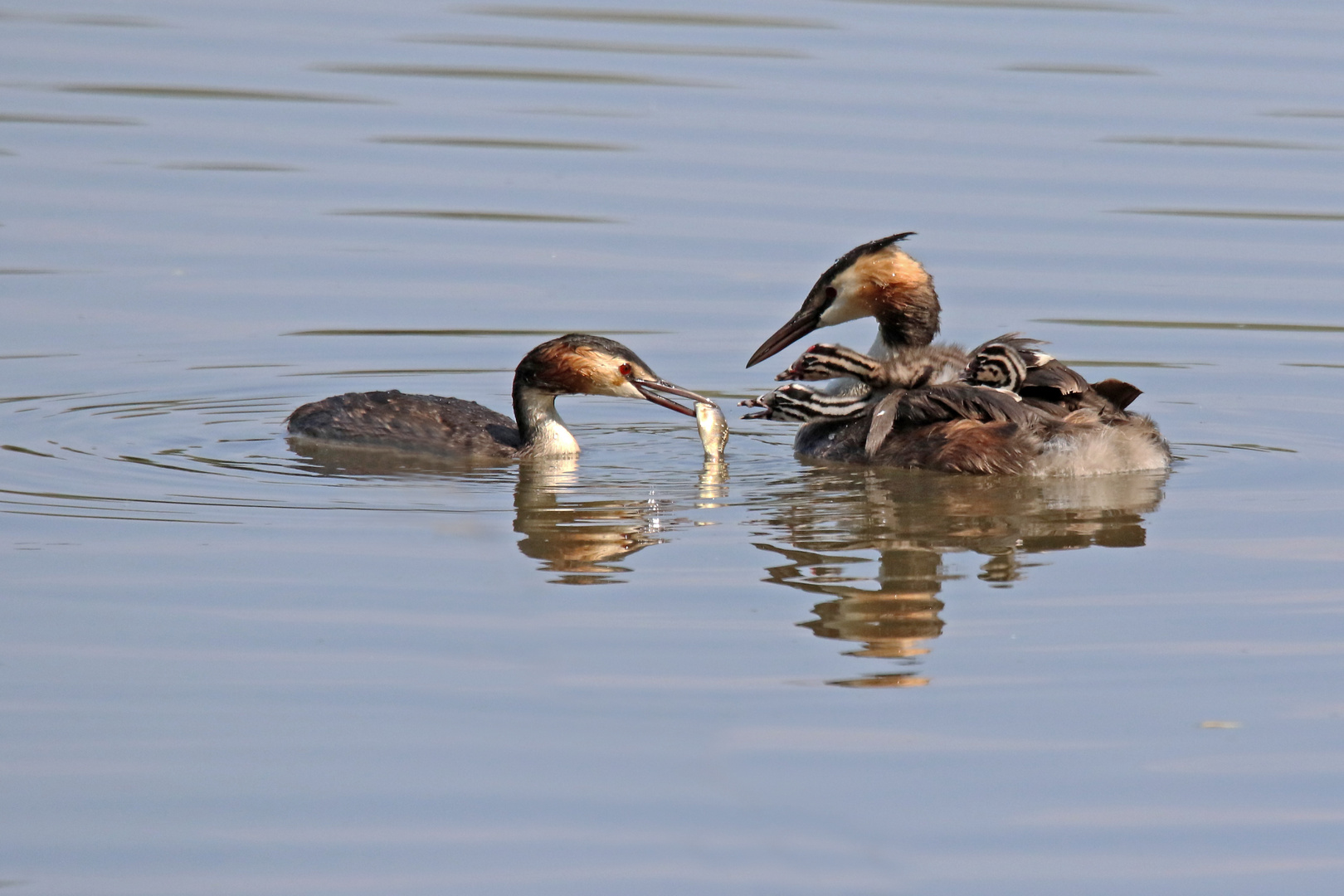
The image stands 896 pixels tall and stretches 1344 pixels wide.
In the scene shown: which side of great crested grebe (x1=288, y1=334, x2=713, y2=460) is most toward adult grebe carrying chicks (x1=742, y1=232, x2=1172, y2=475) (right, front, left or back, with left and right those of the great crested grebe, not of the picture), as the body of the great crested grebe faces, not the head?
front

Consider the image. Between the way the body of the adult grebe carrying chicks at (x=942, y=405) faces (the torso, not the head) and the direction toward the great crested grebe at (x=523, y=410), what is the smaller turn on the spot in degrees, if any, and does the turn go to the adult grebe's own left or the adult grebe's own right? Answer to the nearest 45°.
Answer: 0° — it already faces it

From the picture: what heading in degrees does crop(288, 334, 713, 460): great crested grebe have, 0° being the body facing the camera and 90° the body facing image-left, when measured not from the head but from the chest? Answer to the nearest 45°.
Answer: approximately 270°

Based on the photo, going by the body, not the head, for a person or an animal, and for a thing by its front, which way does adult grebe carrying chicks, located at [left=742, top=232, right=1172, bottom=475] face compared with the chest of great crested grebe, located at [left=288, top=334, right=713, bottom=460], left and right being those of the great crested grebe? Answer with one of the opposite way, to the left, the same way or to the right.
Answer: the opposite way

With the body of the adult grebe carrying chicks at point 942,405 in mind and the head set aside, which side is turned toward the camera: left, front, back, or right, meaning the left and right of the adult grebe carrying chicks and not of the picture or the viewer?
left

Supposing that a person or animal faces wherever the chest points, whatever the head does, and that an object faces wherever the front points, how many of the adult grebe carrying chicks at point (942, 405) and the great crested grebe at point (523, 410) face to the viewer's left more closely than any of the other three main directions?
1
